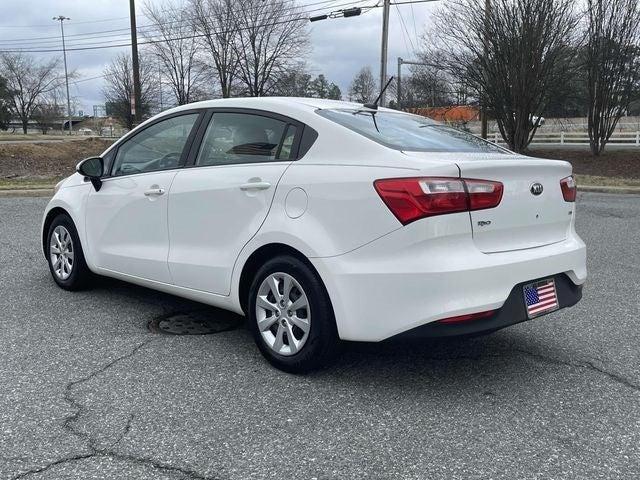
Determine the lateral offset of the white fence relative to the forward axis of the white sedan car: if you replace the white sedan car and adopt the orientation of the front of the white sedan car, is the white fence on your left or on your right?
on your right

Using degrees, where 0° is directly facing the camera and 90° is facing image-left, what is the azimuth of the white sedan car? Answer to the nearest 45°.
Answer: approximately 135°

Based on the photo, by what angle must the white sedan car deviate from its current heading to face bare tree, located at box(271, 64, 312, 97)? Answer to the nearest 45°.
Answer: approximately 45° to its right

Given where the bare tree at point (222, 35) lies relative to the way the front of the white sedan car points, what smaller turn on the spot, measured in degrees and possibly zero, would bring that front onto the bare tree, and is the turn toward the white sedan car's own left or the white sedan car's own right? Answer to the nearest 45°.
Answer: approximately 45° to the white sedan car's own right

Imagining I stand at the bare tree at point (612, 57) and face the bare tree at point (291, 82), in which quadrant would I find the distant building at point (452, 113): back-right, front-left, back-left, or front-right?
front-right

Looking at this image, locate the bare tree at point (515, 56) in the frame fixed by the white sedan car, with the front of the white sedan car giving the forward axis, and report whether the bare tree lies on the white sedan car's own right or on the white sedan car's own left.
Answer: on the white sedan car's own right

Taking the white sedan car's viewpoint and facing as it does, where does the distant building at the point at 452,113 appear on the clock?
The distant building is roughly at 2 o'clock from the white sedan car.
